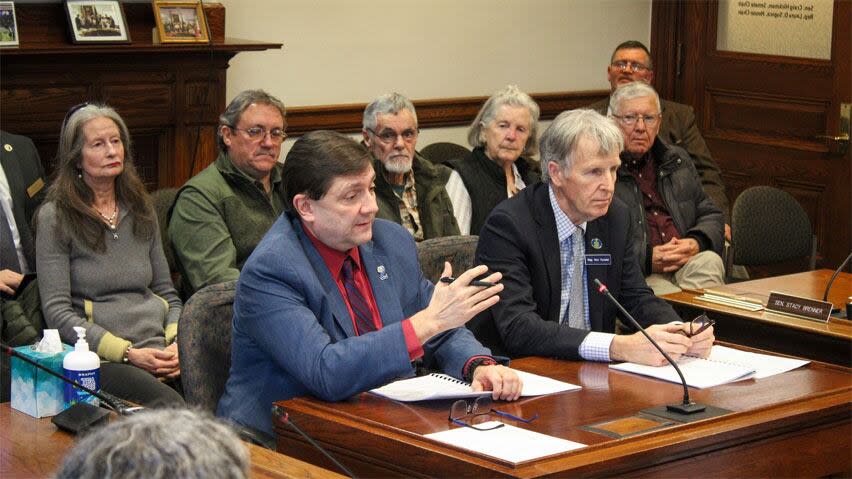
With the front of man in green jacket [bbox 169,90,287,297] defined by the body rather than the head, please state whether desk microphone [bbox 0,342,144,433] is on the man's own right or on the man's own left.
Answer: on the man's own right

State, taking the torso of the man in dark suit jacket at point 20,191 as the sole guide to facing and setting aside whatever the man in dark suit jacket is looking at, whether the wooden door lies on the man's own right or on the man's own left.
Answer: on the man's own left

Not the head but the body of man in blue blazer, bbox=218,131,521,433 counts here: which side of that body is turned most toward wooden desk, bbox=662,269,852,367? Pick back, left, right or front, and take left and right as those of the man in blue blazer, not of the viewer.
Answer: left

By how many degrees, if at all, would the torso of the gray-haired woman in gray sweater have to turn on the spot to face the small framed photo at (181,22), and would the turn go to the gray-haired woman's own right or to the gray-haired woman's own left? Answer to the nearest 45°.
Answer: approximately 135° to the gray-haired woman's own left

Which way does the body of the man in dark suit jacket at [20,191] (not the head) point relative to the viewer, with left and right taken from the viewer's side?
facing the viewer and to the right of the viewer

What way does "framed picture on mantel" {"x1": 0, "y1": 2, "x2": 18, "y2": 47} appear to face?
toward the camera

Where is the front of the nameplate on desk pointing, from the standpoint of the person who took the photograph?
facing the viewer and to the left of the viewer

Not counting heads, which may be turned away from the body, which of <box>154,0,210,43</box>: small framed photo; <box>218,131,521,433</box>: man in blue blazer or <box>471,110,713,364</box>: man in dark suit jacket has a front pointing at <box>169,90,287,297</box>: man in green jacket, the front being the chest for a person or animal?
the small framed photo

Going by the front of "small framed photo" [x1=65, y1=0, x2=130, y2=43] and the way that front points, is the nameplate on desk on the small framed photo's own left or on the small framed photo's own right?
on the small framed photo's own left

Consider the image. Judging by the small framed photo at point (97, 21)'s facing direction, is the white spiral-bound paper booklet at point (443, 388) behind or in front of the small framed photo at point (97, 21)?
in front

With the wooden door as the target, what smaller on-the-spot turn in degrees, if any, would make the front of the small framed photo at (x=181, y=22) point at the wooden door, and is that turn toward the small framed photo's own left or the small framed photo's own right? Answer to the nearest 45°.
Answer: approximately 90° to the small framed photo's own left

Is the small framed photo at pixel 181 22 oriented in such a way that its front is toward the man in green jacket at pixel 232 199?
yes

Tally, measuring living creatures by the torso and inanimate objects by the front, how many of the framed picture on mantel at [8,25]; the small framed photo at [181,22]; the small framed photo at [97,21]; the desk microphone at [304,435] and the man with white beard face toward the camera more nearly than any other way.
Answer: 4

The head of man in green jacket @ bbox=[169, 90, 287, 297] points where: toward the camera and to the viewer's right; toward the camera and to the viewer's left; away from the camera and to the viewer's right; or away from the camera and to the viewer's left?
toward the camera and to the viewer's right
